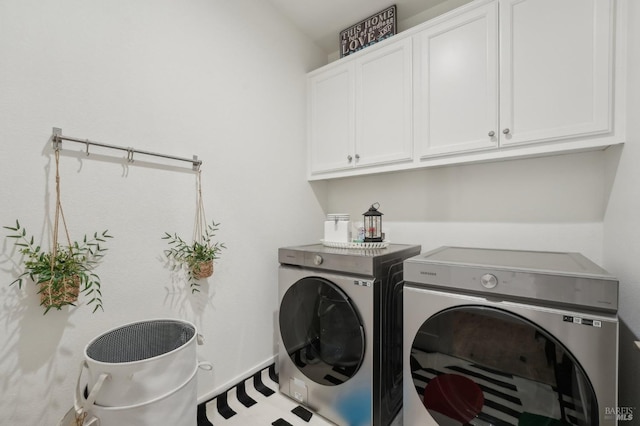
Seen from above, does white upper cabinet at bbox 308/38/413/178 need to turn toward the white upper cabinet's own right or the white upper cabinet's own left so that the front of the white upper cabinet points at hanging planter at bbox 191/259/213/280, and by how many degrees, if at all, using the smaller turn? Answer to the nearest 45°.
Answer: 0° — it already faces it

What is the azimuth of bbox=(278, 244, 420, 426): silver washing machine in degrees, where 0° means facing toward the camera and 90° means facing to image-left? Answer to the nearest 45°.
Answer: approximately 45°

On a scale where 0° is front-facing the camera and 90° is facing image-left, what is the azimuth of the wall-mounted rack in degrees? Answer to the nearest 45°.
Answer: approximately 315°

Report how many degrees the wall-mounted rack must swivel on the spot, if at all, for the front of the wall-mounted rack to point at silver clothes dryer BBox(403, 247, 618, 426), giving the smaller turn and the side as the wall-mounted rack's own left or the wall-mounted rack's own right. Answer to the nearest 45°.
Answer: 0° — it already faces it

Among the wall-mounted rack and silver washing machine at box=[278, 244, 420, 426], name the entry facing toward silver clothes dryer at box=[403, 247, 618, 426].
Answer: the wall-mounted rack
